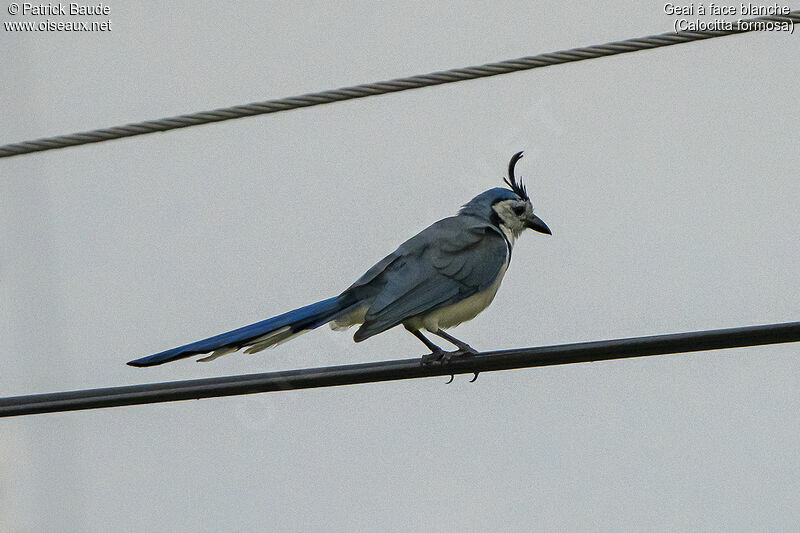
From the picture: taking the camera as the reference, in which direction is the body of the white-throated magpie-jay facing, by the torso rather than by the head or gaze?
to the viewer's right
